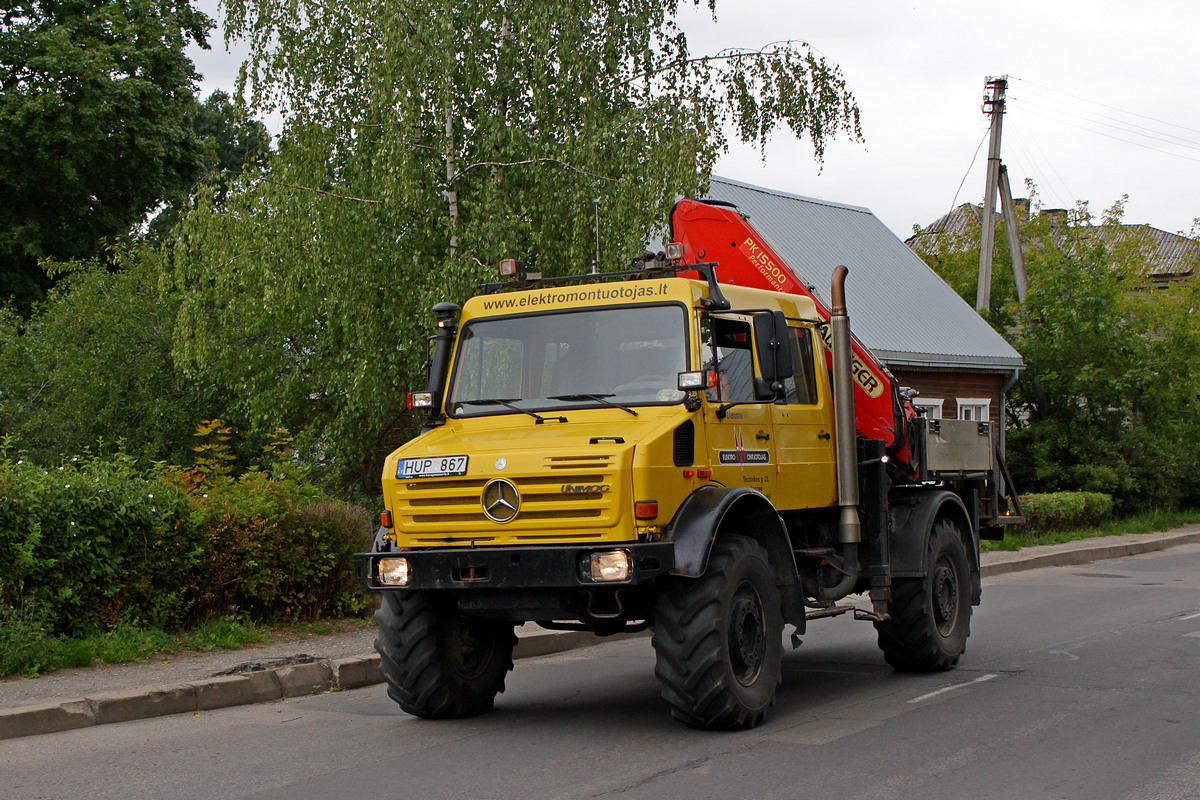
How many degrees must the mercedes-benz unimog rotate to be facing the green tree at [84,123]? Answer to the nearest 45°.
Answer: approximately 90° to its right

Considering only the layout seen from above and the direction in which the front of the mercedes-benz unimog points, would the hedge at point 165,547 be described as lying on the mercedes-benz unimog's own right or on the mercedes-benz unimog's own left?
on the mercedes-benz unimog's own right

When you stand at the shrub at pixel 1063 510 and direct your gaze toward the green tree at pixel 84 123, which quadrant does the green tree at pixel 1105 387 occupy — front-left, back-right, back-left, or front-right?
back-right

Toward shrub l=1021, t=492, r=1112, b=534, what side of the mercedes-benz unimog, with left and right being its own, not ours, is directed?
back

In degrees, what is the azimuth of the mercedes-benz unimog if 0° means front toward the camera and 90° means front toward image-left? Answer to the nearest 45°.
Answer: approximately 45°

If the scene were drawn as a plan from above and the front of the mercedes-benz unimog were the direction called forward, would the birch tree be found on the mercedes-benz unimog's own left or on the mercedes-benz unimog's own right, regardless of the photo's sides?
on the mercedes-benz unimog's own right

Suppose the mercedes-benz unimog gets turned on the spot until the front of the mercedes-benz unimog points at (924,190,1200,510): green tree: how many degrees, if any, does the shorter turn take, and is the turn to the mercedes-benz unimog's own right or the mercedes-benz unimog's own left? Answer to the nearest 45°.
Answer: approximately 180°

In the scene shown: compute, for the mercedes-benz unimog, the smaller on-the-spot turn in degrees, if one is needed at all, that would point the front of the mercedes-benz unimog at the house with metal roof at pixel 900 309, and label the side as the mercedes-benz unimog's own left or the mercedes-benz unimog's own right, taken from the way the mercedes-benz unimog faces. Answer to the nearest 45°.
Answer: approximately 135° to the mercedes-benz unimog's own right

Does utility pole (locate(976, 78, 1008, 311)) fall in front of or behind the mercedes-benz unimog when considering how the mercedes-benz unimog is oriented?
behind
